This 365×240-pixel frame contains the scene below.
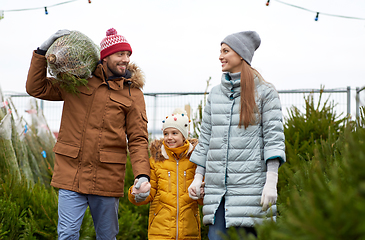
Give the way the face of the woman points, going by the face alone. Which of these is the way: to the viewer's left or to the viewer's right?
to the viewer's left

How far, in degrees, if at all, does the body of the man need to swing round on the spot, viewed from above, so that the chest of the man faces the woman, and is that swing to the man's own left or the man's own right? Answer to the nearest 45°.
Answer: approximately 45° to the man's own left

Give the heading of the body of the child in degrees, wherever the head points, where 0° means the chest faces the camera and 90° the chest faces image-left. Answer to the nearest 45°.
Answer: approximately 0°

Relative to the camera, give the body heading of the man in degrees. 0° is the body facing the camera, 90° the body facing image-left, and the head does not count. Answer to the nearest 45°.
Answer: approximately 0°

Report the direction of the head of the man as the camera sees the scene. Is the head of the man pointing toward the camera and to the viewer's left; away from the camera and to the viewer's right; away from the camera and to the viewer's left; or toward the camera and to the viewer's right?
toward the camera and to the viewer's right

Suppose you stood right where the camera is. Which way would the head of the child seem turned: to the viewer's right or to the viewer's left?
to the viewer's left
